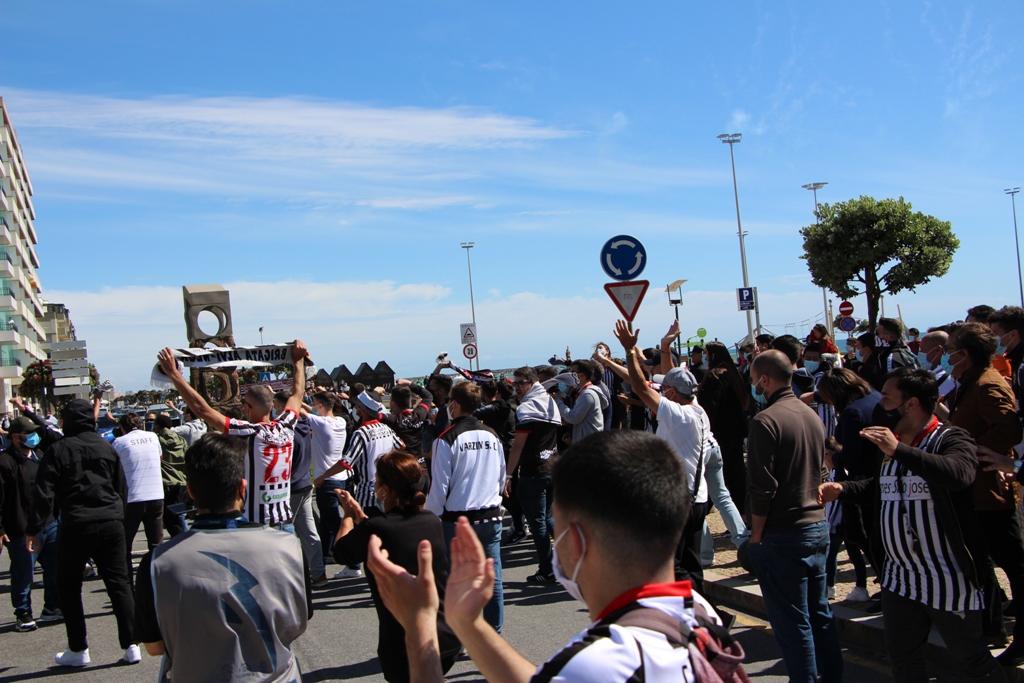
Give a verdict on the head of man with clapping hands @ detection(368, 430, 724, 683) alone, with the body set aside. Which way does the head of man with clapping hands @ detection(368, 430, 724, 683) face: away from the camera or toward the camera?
away from the camera

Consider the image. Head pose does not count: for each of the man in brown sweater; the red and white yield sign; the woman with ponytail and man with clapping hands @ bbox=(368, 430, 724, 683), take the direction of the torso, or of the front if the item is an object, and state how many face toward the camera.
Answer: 1

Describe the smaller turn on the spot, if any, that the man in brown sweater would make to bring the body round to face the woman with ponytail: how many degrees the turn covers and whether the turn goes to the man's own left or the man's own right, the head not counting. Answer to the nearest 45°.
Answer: approximately 90° to the man's own left

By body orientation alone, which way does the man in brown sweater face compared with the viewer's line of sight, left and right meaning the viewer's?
facing away from the viewer and to the left of the viewer

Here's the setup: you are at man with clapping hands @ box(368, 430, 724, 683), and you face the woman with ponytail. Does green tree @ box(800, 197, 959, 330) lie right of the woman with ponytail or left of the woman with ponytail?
right

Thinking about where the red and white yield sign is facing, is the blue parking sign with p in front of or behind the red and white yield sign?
behind

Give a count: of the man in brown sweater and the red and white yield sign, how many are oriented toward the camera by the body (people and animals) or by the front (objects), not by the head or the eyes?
1

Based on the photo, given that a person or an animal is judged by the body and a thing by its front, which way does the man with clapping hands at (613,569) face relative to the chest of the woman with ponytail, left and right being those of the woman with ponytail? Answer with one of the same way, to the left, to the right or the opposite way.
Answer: the same way

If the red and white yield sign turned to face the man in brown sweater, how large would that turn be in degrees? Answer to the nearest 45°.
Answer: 0° — it already faces them

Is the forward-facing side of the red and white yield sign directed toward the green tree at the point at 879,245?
no

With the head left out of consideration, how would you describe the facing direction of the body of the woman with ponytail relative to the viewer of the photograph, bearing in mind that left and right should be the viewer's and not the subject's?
facing away from the viewer and to the left of the viewer

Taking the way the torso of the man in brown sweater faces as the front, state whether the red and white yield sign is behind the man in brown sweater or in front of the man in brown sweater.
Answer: in front

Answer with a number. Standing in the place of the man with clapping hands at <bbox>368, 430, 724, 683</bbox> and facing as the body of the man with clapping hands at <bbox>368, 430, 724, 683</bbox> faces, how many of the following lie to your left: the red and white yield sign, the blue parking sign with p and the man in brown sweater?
0

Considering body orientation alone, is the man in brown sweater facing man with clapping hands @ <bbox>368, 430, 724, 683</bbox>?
no

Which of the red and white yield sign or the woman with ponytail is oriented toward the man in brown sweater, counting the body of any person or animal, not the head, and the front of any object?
the red and white yield sign

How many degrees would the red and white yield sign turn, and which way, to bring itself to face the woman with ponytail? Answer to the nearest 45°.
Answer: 0° — it already faces them

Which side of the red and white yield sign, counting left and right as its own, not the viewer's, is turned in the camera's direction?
front
